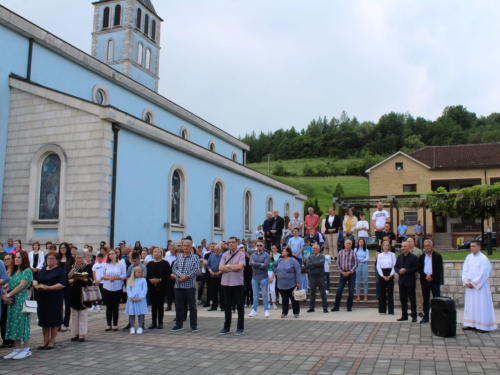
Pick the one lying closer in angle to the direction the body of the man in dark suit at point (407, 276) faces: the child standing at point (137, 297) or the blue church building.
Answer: the child standing

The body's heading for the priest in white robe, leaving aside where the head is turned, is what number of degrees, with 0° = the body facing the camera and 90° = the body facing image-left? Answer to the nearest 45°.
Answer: approximately 45°

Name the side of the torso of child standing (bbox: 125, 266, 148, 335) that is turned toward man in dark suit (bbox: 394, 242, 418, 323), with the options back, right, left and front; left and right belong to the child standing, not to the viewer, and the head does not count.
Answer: left

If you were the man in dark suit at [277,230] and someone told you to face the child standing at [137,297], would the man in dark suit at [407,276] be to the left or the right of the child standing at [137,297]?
left

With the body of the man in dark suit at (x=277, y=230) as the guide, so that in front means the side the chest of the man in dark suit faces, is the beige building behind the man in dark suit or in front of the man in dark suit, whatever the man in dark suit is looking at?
behind

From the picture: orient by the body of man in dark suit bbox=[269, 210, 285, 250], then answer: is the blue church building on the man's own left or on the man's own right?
on the man's own right

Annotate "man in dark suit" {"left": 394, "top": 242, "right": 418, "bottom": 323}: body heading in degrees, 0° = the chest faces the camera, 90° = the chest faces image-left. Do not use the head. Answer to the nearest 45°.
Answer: approximately 45°
